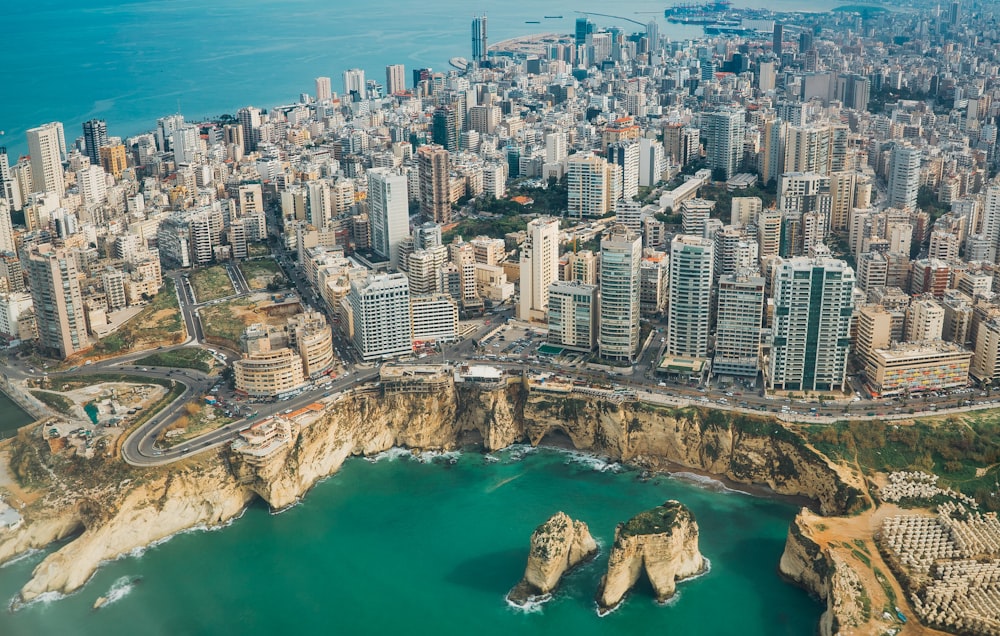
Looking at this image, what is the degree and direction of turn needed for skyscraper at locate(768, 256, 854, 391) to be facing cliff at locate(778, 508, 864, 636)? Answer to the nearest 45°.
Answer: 0° — it already faces it

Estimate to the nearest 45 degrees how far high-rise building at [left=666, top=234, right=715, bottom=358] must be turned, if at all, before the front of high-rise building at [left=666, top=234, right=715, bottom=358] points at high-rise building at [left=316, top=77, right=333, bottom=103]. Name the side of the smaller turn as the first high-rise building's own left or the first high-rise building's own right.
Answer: approximately 135° to the first high-rise building's own right

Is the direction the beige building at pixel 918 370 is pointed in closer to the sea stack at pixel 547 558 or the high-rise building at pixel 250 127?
the sea stack

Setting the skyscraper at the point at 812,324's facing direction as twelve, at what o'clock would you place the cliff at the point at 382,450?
The cliff is roughly at 2 o'clock from the skyscraper.

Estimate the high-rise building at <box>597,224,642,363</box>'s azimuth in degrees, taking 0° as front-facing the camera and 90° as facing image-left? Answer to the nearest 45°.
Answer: approximately 0°

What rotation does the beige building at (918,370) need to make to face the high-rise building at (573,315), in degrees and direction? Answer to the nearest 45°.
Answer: approximately 90° to its right

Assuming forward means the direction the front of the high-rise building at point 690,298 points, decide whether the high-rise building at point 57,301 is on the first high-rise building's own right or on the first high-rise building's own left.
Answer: on the first high-rise building's own right

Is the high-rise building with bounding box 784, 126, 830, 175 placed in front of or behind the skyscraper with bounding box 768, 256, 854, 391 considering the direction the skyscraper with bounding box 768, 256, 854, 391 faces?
behind

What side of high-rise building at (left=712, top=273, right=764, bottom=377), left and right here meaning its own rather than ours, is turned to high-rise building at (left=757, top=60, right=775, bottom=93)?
back

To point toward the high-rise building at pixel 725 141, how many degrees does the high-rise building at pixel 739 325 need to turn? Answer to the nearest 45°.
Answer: approximately 180°

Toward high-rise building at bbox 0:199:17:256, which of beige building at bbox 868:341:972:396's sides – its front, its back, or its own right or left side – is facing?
right

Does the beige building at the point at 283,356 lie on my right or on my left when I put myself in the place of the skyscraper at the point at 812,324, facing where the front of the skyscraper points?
on my right
